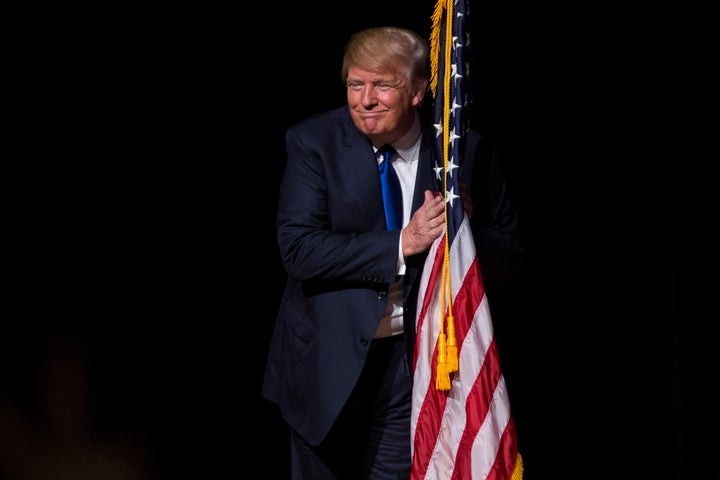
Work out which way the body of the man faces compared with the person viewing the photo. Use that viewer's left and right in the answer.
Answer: facing the viewer and to the right of the viewer
